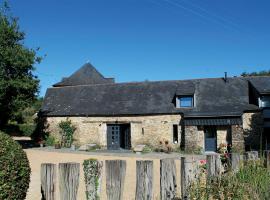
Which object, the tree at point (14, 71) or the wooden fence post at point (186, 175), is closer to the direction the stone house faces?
the wooden fence post

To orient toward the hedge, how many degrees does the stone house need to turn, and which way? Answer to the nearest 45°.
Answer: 0° — it already faces it

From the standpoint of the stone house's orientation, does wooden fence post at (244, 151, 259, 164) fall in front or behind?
in front

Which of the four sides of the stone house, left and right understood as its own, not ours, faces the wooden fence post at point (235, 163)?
front

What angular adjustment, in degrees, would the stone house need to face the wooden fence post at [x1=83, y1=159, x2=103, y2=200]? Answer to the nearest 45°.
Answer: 0° — it already faces it

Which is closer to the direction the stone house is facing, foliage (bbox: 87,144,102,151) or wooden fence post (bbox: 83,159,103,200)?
the wooden fence post

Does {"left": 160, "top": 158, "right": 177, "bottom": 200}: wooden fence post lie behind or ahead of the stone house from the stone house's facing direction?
ahead

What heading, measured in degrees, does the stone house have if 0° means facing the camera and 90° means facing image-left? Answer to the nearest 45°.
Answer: approximately 0°

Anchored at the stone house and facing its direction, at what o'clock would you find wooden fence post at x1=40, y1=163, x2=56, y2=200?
The wooden fence post is roughly at 12 o'clock from the stone house.
